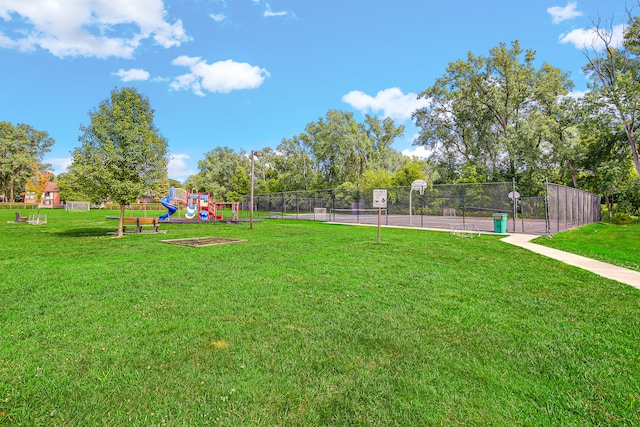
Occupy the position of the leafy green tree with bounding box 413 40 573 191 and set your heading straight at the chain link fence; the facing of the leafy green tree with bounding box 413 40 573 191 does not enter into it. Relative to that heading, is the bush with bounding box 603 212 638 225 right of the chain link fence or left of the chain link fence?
left

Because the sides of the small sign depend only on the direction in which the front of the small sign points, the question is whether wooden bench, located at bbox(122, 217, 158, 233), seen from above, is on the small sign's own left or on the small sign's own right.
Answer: on the small sign's own right

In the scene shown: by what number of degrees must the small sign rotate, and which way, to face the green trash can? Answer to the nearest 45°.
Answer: approximately 135° to its left

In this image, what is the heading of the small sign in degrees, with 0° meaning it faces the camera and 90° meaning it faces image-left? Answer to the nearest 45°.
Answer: approximately 0°

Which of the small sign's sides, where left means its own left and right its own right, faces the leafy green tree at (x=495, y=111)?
back

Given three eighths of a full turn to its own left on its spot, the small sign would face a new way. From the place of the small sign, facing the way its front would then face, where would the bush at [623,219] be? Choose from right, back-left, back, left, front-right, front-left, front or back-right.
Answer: front

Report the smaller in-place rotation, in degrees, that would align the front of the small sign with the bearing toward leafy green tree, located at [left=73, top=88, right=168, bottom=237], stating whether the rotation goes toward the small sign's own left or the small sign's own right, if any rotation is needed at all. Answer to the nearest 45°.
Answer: approximately 90° to the small sign's own right

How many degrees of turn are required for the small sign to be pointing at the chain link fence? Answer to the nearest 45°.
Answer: approximately 180°
